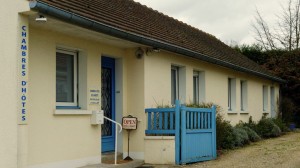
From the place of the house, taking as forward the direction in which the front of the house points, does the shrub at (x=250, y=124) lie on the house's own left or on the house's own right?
on the house's own left

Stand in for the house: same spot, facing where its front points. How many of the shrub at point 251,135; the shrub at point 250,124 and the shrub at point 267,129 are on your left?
3

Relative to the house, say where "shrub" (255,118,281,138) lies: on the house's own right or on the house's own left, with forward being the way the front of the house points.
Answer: on the house's own left

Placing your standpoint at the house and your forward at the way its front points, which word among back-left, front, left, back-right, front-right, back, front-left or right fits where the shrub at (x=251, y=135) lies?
left

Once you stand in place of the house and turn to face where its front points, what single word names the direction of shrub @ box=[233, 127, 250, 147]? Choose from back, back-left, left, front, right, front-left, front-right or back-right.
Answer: left
